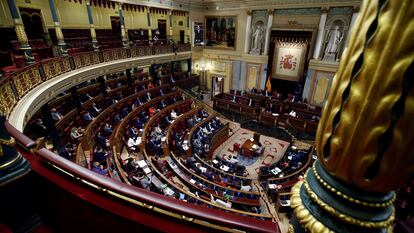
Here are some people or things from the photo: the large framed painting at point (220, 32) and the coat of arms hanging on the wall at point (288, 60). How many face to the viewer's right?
0

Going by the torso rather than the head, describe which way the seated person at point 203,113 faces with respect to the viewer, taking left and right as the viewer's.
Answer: facing the viewer and to the right of the viewer

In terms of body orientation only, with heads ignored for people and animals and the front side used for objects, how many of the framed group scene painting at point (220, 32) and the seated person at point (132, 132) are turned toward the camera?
1

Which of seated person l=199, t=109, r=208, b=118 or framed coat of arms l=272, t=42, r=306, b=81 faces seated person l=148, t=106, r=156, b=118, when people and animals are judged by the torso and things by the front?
the framed coat of arms

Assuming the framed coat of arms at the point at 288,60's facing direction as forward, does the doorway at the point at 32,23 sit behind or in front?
in front

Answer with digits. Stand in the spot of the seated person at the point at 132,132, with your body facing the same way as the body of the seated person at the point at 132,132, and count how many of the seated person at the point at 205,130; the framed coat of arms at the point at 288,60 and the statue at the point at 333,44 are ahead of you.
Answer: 3

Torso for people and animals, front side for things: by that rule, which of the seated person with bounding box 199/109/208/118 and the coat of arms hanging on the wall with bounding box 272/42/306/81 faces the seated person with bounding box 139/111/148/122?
the coat of arms hanging on the wall

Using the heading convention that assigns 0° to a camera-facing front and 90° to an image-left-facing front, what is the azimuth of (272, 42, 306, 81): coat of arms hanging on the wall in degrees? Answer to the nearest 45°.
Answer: approximately 45°

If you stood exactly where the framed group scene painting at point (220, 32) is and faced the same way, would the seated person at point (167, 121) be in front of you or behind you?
in front

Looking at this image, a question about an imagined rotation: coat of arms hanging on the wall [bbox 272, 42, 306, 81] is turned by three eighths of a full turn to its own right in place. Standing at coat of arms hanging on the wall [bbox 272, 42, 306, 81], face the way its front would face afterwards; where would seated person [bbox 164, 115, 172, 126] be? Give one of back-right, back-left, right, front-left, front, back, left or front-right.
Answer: back-left

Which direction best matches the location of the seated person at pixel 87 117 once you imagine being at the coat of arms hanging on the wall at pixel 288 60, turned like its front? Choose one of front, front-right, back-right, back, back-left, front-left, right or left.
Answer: front

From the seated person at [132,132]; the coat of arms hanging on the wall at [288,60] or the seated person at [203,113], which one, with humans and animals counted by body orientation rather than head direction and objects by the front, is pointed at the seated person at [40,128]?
the coat of arms hanging on the wall

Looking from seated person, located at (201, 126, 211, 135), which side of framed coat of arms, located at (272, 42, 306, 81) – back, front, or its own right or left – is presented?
front

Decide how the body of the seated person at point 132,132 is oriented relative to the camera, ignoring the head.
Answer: to the viewer's right

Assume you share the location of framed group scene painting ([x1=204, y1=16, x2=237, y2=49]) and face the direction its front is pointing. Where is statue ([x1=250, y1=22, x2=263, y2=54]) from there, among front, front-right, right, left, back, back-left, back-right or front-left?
front-left

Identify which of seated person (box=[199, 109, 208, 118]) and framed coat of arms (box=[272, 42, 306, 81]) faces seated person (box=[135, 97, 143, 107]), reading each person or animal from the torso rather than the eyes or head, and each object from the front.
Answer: the framed coat of arms
